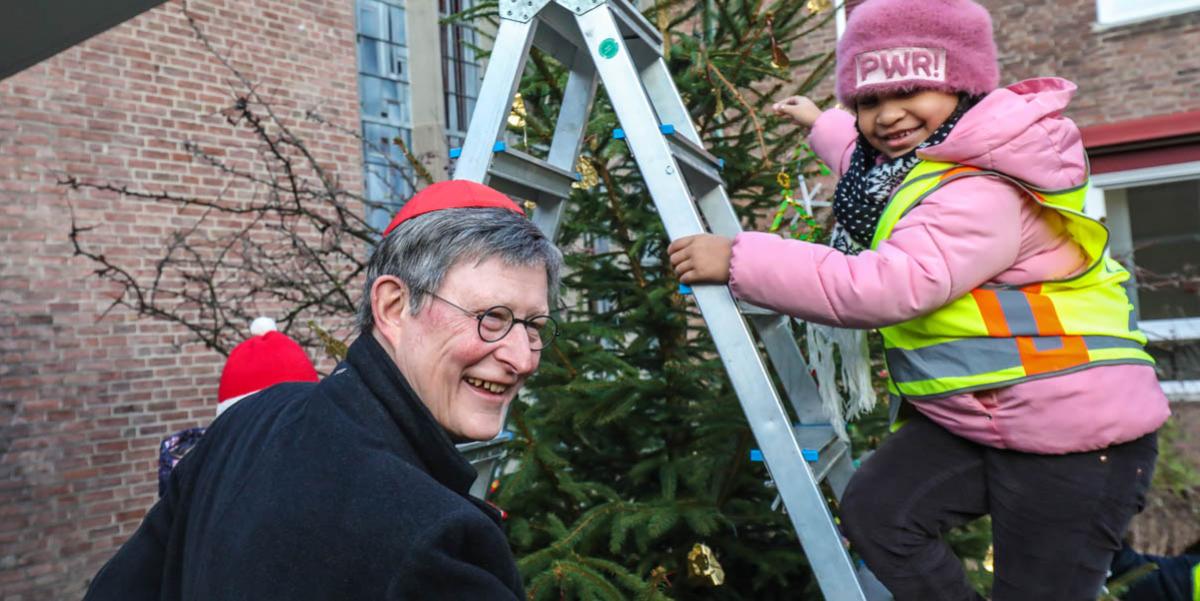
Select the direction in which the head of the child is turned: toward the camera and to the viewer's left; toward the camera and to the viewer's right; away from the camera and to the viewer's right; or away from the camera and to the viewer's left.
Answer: toward the camera and to the viewer's left

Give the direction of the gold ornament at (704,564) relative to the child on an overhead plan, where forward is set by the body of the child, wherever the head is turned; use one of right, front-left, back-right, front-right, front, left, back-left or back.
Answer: front-right

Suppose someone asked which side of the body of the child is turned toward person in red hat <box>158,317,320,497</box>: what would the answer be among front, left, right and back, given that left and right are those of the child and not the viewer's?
front

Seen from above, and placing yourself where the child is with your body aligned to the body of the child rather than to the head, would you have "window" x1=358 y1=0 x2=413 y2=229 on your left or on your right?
on your right

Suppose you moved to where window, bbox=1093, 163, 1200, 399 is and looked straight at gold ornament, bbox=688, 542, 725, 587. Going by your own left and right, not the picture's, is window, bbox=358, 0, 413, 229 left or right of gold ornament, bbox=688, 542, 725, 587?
right

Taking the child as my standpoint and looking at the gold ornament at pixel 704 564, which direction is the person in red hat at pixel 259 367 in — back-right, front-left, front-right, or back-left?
front-left

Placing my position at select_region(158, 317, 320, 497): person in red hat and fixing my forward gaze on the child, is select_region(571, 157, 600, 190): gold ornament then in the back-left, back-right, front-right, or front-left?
front-left

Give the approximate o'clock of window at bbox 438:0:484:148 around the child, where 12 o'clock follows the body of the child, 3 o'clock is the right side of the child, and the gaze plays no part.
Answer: The window is roughly at 2 o'clock from the child.

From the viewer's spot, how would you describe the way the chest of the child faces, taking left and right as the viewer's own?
facing to the left of the viewer

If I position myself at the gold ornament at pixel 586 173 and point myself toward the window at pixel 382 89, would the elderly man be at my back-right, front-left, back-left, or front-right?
back-left

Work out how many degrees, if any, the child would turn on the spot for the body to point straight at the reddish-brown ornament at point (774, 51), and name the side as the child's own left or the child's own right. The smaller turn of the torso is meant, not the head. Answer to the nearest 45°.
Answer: approximately 90° to the child's own right

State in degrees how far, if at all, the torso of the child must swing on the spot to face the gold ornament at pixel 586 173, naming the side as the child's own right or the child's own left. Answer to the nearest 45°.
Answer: approximately 45° to the child's own right
